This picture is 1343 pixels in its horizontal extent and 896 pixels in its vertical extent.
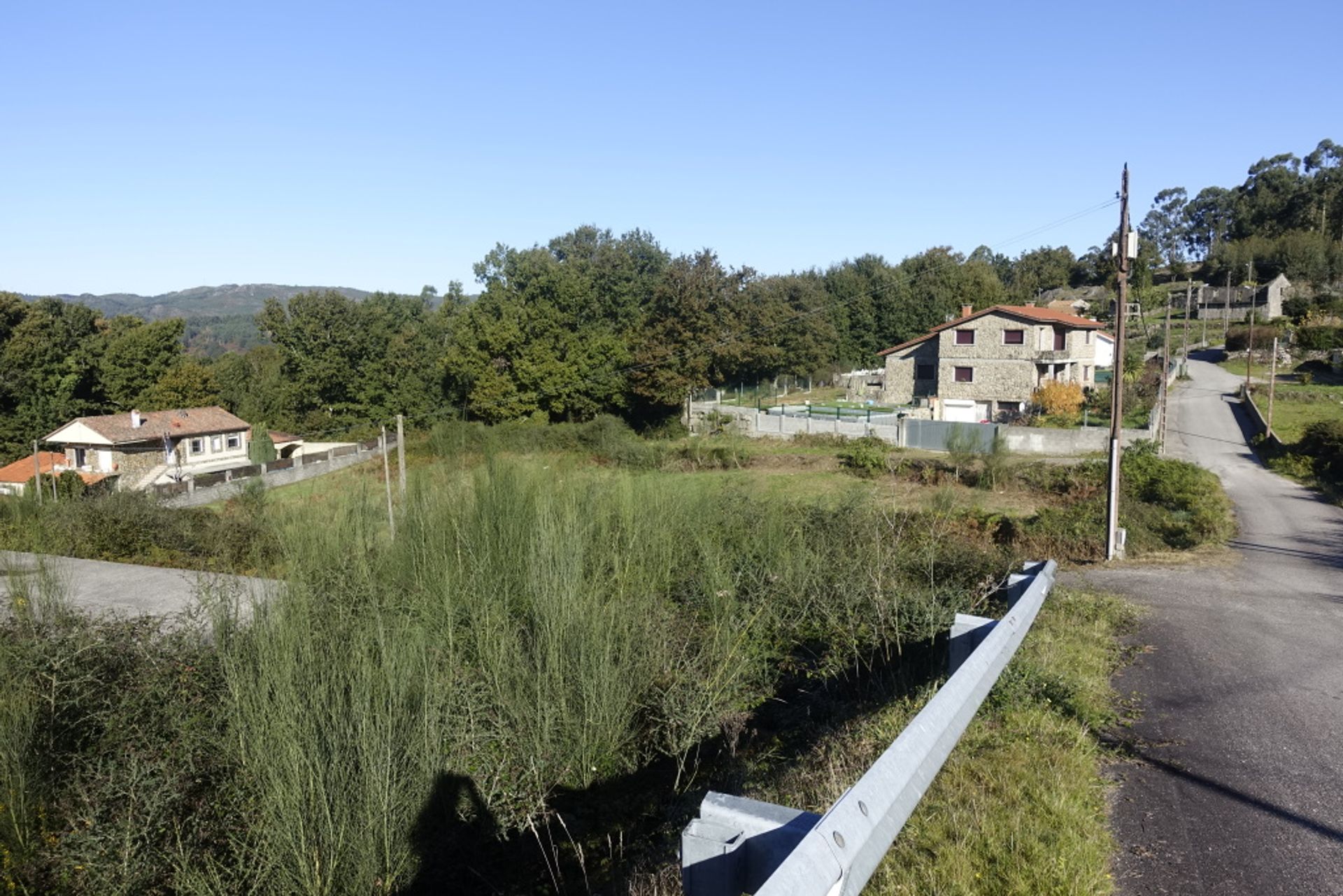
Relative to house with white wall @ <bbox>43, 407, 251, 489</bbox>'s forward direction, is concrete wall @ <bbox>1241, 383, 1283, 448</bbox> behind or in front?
in front

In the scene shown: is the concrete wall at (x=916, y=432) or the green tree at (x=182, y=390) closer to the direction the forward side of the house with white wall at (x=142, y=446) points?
the concrete wall

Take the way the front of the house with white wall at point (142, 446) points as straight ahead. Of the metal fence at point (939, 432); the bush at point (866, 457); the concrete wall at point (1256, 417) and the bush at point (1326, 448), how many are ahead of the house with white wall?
4

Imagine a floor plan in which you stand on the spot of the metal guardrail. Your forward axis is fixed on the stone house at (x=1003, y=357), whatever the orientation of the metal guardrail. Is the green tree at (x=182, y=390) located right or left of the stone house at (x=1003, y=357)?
left

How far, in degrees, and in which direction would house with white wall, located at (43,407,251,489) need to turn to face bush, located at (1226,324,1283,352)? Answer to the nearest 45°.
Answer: approximately 45° to its left

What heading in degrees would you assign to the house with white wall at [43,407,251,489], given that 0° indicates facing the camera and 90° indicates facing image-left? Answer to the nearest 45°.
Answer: approximately 315°

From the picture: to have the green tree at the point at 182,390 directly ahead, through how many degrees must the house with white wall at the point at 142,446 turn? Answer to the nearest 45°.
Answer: approximately 135° to its left
